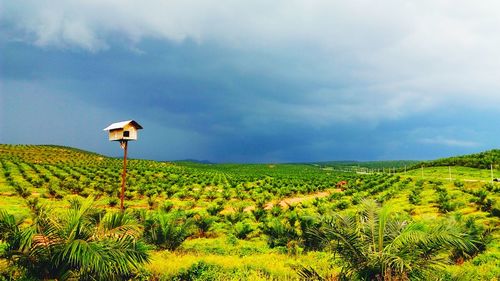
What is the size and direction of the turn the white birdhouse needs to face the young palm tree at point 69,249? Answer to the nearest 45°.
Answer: approximately 45° to its right

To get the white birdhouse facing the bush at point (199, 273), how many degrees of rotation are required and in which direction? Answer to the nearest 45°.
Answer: approximately 45° to its right

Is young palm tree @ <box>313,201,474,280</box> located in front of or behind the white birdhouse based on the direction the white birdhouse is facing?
in front

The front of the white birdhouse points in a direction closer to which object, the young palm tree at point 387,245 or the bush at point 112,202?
the young palm tree

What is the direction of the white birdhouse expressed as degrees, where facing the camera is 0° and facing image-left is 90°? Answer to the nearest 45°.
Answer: approximately 315°

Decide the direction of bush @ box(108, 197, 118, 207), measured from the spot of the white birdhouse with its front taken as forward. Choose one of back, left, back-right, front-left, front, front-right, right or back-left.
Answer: back-left
